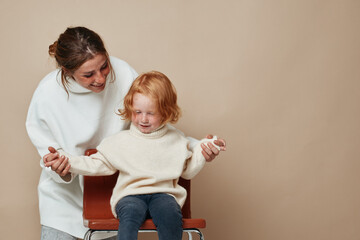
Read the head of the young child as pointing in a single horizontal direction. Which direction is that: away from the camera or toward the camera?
toward the camera

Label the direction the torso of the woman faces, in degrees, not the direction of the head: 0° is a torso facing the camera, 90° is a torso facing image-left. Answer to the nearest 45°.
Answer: approximately 315°

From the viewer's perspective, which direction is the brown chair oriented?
toward the camera

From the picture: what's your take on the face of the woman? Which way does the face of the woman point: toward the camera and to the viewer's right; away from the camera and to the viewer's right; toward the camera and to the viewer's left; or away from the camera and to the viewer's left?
toward the camera and to the viewer's right

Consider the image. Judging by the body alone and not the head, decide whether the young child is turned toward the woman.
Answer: no
